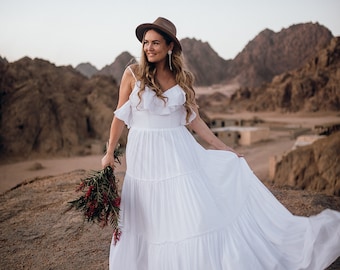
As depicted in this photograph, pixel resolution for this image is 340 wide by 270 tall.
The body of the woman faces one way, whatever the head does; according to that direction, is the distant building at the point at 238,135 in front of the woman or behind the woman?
behind

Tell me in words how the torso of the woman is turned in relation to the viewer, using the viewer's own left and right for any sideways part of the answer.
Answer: facing the viewer

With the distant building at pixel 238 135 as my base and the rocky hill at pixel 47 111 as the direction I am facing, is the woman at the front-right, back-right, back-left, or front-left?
front-left

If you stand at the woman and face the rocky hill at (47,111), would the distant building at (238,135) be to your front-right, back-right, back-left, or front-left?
front-right

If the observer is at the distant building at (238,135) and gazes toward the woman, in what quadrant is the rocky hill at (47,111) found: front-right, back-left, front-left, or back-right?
front-right

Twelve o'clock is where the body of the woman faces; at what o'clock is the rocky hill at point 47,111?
The rocky hill is roughly at 5 o'clock from the woman.
